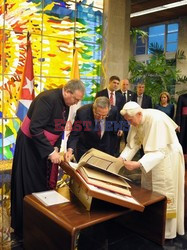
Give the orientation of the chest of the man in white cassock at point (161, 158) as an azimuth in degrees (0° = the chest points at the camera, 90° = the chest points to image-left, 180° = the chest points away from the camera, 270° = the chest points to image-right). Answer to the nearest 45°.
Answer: approximately 90°

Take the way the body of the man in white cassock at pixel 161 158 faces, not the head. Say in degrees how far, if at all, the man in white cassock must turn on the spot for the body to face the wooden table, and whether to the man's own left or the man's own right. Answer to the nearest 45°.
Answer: approximately 45° to the man's own left

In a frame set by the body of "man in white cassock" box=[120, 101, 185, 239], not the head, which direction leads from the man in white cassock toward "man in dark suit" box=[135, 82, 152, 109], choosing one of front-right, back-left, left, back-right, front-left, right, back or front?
right

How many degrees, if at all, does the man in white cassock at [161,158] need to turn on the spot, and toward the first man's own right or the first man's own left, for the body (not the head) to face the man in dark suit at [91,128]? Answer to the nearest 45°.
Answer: approximately 45° to the first man's own right

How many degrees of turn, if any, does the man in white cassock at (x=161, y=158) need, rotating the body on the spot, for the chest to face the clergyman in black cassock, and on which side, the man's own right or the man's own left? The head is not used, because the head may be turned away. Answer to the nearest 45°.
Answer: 0° — they already face them

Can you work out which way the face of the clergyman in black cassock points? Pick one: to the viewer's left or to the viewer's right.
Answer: to the viewer's right

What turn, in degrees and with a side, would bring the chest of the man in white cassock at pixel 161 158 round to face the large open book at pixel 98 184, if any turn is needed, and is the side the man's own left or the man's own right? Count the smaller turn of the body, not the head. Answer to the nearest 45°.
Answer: approximately 45° to the man's own left
